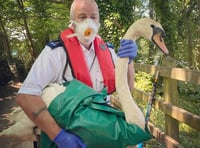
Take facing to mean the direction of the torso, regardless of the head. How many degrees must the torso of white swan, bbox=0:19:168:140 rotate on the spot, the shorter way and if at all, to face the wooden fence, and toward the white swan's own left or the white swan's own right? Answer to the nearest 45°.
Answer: approximately 45° to the white swan's own left

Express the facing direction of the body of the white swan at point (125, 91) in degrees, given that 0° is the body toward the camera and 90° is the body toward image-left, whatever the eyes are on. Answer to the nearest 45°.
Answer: approximately 270°
